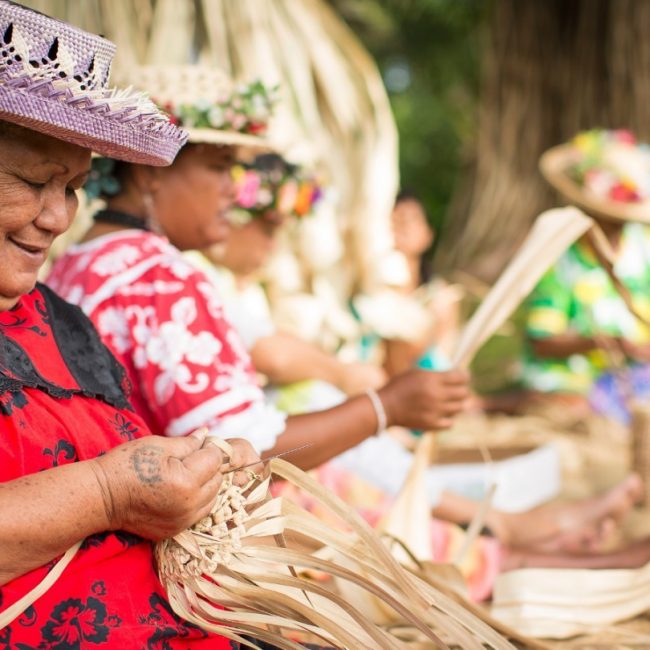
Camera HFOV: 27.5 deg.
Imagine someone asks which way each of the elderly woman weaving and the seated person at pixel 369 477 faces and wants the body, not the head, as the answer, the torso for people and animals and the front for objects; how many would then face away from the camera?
0

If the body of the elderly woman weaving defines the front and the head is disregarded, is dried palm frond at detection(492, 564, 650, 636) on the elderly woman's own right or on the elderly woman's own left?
on the elderly woman's own left

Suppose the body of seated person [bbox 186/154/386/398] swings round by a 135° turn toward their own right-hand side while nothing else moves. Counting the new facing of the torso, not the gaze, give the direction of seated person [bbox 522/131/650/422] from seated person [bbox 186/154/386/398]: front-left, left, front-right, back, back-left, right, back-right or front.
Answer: back

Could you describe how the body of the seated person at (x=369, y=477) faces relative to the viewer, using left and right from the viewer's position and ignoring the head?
facing to the right of the viewer

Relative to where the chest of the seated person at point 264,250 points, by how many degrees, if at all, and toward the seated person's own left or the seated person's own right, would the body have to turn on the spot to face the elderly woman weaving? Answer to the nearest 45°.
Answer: approximately 90° to the seated person's own right

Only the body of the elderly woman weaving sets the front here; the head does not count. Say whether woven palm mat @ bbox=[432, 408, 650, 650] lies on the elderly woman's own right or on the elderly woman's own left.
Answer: on the elderly woman's own left

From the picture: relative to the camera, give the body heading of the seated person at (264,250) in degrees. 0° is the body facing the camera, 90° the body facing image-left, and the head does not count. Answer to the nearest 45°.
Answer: approximately 270°

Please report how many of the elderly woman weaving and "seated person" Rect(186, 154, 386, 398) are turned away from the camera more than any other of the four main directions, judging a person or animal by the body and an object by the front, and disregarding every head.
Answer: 0

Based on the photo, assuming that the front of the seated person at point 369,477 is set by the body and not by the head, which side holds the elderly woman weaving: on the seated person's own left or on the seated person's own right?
on the seated person's own right

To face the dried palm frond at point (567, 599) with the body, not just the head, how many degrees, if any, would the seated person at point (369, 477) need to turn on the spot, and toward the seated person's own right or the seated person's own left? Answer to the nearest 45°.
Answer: approximately 45° to the seated person's own right
